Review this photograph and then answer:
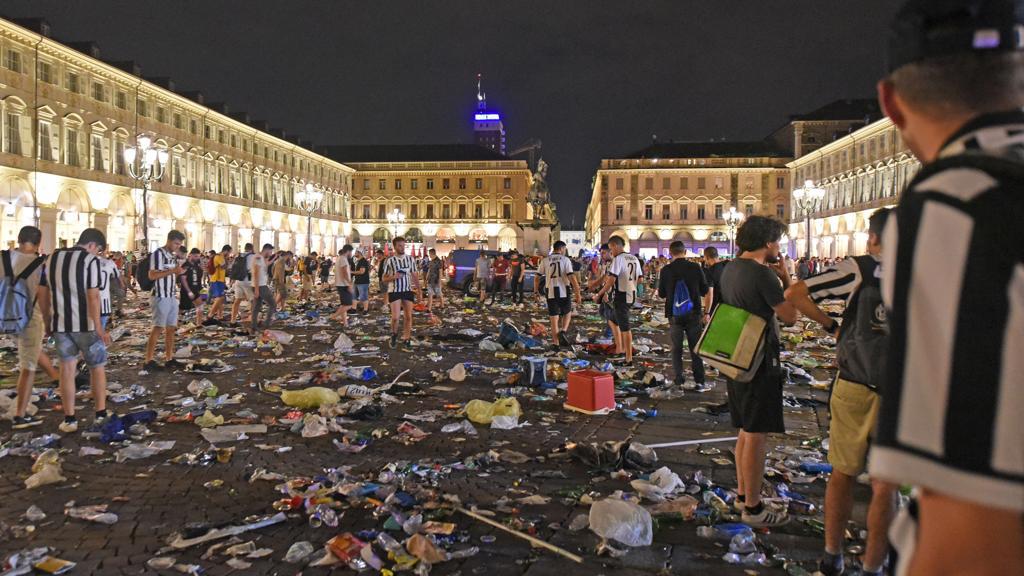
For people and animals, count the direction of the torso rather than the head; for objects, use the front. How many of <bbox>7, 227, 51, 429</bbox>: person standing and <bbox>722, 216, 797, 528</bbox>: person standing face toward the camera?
0

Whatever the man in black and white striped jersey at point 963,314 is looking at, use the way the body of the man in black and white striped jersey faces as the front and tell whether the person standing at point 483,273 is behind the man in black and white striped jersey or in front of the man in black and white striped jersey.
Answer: in front

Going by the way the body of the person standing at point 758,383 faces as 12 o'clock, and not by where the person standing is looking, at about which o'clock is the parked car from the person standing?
The parked car is roughly at 8 o'clock from the person standing.

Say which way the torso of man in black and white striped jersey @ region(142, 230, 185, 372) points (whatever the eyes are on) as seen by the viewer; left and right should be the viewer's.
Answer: facing the viewer and to the right of the viewer

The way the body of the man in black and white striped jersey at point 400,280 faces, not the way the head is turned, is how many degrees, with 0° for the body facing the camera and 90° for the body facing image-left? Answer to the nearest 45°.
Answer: approximately 0°

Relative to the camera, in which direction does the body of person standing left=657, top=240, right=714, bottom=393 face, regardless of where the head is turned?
away from the camera

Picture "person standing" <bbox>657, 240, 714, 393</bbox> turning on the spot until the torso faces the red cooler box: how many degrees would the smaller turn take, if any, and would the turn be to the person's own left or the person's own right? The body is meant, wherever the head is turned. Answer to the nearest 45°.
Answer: approximately 135° to the person's own left

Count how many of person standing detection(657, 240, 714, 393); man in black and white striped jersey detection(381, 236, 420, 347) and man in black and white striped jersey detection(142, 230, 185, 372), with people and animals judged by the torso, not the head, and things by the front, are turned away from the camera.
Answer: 1

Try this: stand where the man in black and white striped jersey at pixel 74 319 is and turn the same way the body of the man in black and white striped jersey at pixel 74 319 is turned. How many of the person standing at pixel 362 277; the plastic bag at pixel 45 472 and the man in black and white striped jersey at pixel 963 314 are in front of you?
1

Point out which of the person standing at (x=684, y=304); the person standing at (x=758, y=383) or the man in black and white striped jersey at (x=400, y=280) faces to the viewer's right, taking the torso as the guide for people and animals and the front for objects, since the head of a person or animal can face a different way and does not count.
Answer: the person standing at (x=758, y=383)

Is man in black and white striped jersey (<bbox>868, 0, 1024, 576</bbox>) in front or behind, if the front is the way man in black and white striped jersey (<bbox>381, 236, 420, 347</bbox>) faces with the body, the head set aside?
in front

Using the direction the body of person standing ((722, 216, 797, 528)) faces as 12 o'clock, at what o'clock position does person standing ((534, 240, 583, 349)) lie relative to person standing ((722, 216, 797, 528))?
person standing ((534, 240, 583, 349)) is roughly at 8 o'clock from person standing ((722, 216, 797, 528)).

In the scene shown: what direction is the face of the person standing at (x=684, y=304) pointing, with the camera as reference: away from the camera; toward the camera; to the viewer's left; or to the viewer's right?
away from the camera

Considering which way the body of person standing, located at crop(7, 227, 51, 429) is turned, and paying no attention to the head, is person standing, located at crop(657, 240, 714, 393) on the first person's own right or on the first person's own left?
on the first person's own right
